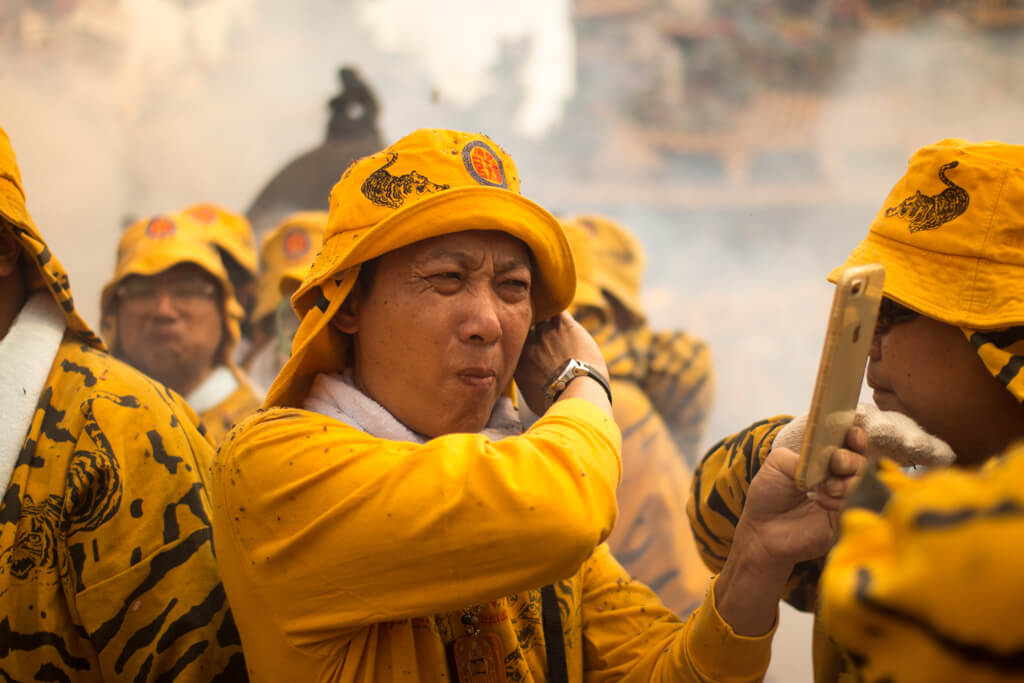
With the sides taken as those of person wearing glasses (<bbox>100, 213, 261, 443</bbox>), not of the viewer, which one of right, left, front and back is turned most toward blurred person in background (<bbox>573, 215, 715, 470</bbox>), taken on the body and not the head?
left

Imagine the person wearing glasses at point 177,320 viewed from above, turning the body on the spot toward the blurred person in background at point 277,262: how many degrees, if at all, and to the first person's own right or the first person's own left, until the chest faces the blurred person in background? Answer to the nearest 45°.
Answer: approximately 135° to the first person's own left

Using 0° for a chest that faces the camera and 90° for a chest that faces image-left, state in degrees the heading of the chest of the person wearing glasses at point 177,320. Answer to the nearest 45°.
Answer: approximately 0°

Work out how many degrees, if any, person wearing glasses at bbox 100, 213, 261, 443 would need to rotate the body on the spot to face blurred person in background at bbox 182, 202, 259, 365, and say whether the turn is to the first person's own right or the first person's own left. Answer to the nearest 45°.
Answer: approximately 135° to the first person's own left
